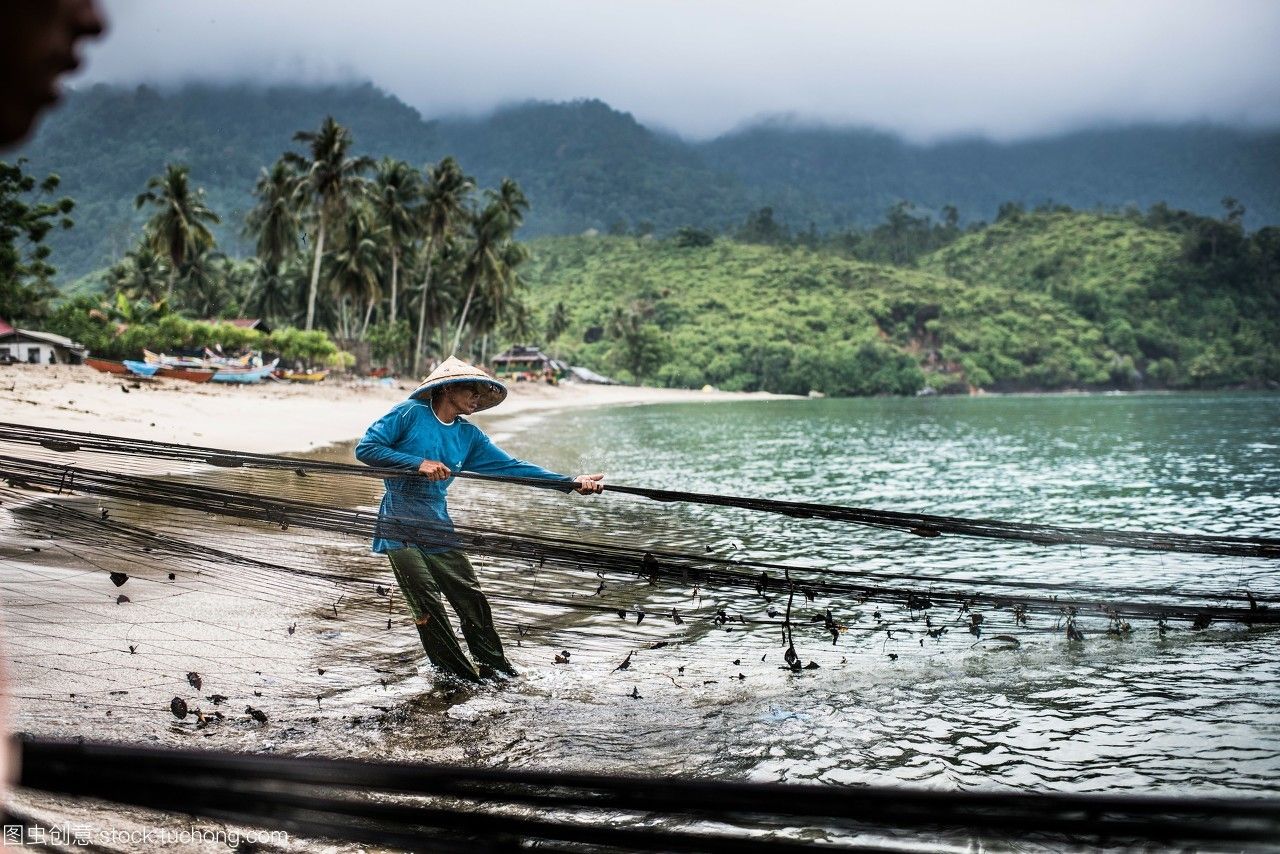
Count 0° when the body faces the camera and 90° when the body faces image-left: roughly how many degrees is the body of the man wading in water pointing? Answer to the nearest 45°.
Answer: approximately 315°

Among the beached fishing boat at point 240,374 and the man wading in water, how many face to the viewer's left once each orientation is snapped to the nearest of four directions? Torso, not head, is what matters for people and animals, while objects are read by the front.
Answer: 0

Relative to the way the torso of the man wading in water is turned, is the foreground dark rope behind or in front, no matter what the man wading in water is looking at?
in front

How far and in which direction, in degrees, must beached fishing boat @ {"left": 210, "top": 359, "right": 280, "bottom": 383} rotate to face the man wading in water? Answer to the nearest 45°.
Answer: approximately 90° to its right

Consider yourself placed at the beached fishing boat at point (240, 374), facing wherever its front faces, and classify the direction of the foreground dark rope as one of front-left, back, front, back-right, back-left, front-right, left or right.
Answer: right

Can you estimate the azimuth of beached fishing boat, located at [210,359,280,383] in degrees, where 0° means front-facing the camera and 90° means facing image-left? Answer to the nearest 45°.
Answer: approximately 270°

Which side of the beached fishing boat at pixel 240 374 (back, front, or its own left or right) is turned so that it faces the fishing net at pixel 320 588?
right

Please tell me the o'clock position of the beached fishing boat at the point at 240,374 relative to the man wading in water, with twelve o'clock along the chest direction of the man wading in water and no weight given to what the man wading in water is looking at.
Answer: The beached fishing boat is roughly at 7 o'clock from the man wading in water.

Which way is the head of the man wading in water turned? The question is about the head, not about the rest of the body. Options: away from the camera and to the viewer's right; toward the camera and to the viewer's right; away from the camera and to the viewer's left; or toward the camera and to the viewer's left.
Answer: toward the camera and to the viewer's right

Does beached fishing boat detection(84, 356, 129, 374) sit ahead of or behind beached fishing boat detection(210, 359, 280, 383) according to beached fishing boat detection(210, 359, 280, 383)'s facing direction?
behind

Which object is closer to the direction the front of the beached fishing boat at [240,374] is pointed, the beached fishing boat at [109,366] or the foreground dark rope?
the foreground dark rope

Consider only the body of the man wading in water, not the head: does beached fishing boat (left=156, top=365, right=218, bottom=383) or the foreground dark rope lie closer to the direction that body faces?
the foreground dark rope

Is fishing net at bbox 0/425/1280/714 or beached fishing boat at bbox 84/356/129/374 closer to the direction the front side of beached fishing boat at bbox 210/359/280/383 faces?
the fishing net
